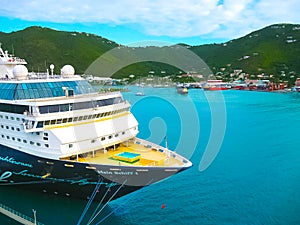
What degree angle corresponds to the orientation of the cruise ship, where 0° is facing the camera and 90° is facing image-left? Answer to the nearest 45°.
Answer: approximately 315°
